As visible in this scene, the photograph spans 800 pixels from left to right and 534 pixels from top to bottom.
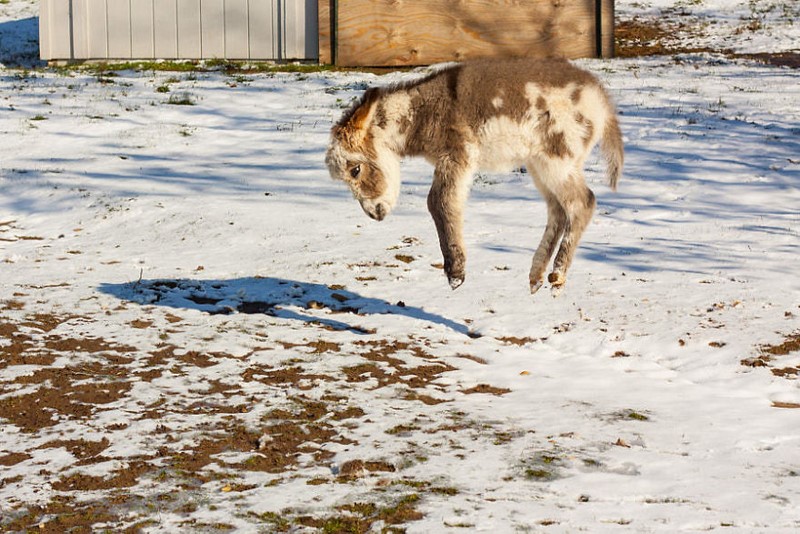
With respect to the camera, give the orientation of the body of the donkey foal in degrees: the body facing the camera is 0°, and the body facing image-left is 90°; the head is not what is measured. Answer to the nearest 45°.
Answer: approximately 90°

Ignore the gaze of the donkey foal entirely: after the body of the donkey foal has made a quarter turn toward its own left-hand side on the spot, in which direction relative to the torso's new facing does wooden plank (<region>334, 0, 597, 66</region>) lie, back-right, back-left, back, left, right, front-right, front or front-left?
back

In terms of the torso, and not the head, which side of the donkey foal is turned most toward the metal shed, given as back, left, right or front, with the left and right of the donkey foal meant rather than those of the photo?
right
